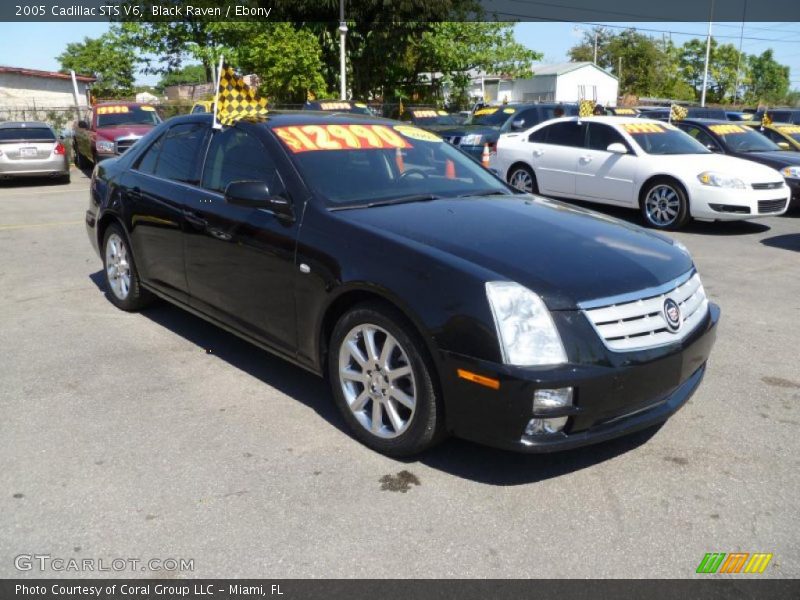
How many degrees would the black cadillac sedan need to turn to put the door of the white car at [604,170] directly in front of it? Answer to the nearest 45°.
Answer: approximately 135° to its left

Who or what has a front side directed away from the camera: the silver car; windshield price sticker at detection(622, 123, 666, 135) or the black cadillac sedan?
the silver car

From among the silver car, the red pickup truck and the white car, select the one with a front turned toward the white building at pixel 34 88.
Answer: the silver car

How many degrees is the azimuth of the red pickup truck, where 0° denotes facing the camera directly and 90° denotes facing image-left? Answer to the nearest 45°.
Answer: approximately 315°

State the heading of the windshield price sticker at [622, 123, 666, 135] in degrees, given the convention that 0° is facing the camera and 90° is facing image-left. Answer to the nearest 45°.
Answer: approximately 315°

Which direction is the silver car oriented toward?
away from the camera

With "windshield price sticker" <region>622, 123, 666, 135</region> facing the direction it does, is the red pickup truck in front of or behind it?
behind

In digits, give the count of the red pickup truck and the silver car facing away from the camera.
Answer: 1

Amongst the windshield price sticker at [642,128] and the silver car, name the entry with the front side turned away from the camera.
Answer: the silver car

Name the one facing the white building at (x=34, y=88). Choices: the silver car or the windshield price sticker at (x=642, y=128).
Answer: the silver car

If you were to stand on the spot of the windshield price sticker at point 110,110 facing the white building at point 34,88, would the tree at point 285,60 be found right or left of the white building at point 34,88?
right

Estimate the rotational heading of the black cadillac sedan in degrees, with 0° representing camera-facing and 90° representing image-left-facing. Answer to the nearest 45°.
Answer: approximately 315°
